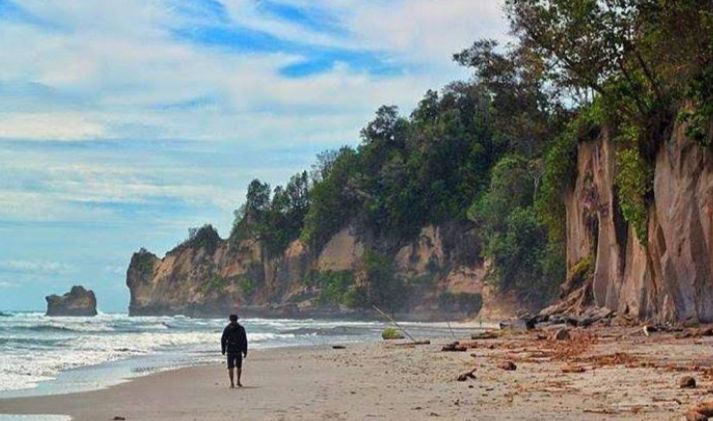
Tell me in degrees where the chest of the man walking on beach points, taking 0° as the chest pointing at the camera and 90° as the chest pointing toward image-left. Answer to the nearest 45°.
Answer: approximately 180°

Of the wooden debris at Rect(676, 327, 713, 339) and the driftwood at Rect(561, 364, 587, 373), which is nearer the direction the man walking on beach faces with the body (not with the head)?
the wooden debris

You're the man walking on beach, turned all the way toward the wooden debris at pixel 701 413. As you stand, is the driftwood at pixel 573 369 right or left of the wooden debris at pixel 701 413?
left

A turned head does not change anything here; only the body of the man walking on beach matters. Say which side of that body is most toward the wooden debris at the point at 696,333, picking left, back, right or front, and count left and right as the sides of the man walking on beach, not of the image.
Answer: right

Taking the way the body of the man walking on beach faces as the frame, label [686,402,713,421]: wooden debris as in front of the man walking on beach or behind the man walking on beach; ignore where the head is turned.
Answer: behind

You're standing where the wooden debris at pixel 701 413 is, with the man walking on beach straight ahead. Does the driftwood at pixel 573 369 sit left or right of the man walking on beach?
right

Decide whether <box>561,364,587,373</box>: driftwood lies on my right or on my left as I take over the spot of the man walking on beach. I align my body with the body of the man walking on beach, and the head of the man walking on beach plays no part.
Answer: on my right
